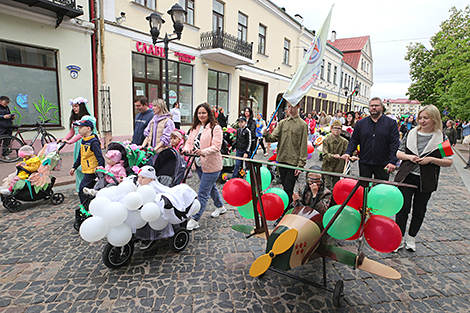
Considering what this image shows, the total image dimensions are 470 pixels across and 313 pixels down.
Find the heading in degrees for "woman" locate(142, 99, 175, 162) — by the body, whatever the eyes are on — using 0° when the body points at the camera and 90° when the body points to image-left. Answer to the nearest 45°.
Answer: approximately 45°

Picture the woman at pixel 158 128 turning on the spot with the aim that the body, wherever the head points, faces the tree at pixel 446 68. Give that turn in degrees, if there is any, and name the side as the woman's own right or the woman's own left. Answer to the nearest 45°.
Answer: approximately 180°

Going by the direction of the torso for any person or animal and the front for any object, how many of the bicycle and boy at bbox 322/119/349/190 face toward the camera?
1

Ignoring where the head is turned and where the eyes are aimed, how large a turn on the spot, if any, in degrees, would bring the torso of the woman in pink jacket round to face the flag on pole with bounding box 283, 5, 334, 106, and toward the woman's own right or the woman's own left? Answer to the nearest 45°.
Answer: approximately 135° to the woman's own left

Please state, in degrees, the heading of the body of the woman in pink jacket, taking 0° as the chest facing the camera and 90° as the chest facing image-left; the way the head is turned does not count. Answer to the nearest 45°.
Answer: approximately 45°
